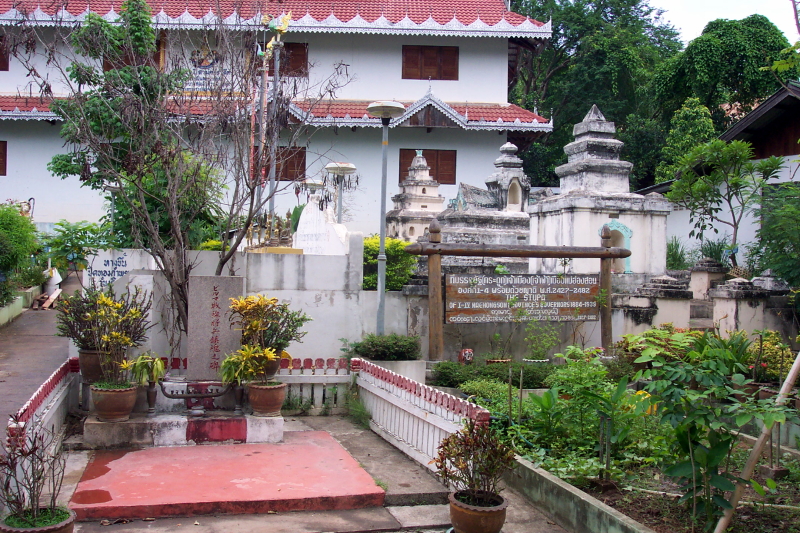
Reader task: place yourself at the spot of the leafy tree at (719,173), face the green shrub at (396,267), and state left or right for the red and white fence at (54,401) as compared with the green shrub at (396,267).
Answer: left

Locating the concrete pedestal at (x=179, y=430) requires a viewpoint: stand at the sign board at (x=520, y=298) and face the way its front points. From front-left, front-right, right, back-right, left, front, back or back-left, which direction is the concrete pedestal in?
front-right

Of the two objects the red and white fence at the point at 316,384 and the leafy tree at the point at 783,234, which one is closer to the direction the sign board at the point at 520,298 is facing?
the red and white fence

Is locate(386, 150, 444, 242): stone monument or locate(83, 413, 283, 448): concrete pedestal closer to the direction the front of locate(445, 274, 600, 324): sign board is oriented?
the concrete pedestal

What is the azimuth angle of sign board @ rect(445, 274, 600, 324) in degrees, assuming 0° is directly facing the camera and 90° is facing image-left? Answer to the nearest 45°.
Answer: approximately 0°

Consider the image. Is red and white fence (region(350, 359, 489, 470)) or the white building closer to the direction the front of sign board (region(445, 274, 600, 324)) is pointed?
the red and white fence

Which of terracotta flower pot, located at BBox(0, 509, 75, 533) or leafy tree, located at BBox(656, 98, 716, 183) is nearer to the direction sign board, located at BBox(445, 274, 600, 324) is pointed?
the terracotta flower pot

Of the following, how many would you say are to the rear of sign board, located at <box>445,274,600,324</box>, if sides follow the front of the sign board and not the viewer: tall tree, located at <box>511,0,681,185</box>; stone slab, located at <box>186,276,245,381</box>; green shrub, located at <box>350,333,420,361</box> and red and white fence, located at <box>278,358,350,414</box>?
1

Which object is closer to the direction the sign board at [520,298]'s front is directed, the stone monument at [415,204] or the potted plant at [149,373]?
the potted plant

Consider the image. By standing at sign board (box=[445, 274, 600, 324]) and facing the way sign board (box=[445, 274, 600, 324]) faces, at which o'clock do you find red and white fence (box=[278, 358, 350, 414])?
The red and white fence is roughly at 2 o'clock from the sign board.

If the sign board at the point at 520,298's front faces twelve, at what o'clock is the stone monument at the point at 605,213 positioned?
The stone monument is roughly at 7 o'clock from the sign board.

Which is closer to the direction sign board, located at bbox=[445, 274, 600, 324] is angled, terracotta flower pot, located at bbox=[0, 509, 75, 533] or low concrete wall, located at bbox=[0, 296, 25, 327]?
the terracotta flower pot

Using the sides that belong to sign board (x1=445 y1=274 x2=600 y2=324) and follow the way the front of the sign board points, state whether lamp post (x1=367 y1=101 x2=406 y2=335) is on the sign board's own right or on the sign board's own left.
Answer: on the sign board's own right

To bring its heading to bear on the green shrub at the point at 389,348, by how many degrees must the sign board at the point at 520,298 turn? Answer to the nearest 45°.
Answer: approximately 45° to its right

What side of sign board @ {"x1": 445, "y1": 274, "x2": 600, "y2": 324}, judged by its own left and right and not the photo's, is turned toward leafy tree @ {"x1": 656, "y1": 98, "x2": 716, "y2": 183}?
back

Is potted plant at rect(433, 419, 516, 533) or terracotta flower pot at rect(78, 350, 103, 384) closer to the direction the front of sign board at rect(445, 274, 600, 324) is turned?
the potted plant

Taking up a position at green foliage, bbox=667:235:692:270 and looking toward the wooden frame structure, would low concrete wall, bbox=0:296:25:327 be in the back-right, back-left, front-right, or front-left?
front-right

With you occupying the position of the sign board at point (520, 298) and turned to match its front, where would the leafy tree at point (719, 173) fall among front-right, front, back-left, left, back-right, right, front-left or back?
back-left
